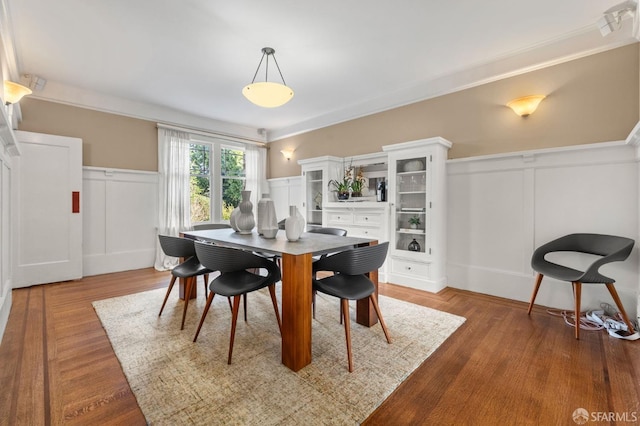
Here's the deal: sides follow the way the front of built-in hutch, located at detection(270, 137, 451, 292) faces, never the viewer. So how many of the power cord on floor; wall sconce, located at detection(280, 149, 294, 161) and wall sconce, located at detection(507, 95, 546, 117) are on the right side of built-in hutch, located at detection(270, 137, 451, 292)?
1

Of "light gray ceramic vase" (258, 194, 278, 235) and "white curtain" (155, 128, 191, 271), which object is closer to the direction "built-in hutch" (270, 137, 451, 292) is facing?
the light gray ceramic vase

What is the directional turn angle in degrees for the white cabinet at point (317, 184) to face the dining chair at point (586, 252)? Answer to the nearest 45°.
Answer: approximately 90° to its left

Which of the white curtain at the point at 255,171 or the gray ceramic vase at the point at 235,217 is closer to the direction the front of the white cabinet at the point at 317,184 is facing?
the gray ceramic vase

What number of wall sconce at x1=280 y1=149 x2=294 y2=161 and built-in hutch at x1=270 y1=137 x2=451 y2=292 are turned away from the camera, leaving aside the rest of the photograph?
0

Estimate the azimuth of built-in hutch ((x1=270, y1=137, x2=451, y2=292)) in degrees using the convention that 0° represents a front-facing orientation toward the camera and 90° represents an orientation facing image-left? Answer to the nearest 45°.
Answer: approximately 45°

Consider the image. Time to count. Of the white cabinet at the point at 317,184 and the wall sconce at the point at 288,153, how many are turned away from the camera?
0

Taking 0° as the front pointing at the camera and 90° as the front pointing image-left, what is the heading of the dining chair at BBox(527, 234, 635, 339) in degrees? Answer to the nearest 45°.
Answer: approximately 45°

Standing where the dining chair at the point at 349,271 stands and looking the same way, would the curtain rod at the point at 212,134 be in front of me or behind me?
in front

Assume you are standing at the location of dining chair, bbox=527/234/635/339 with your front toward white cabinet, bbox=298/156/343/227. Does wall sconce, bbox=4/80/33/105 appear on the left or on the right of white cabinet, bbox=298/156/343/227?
left
